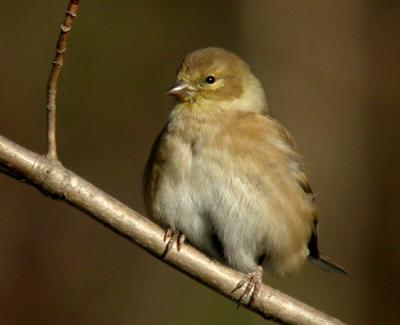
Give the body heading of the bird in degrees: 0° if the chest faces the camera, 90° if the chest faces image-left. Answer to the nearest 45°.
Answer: approximately 45°
